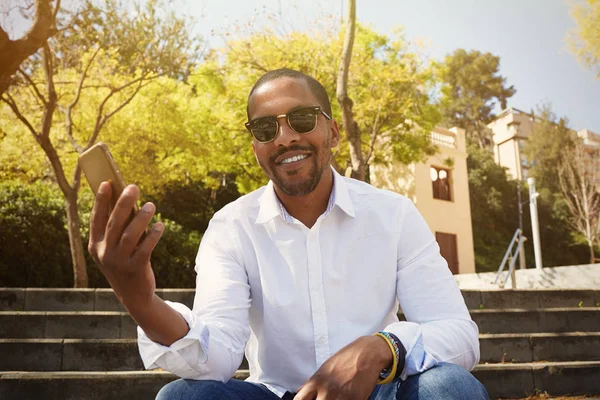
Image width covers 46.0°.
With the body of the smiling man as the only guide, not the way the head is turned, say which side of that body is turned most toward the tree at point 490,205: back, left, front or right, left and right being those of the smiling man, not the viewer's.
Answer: back

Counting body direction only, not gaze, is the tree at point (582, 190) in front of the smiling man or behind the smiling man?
behind

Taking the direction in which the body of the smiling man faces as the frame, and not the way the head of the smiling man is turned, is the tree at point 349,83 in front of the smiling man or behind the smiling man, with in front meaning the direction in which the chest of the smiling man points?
behind

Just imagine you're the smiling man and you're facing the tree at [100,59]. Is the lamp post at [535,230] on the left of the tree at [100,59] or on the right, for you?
right

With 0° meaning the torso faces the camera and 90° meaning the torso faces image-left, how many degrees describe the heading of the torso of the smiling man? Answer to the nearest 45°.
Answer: approximately 0°

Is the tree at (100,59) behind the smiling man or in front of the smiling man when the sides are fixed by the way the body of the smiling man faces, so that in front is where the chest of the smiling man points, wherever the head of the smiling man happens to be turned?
behind

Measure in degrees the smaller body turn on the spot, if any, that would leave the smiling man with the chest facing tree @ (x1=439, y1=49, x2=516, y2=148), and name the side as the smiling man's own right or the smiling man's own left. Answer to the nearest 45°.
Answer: approximately 180°

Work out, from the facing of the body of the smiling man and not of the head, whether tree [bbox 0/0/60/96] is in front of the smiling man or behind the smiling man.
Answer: behind

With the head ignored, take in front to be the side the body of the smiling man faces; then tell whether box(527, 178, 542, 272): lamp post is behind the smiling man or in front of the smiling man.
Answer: behind

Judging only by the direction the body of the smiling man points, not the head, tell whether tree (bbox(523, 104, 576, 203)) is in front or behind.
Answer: behind
